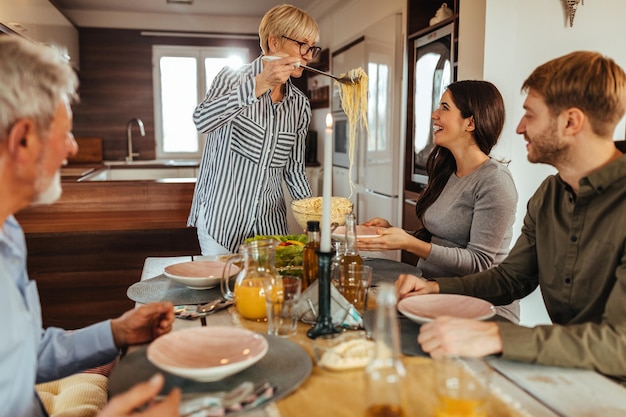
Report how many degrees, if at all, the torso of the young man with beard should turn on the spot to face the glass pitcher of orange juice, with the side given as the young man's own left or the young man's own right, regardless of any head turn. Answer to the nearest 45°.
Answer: approximately 45° to the young man's own right

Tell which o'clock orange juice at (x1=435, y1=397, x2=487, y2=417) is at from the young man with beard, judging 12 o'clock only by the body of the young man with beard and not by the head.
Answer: The orange juice is roughly at 11 o'clock from the young man with beard.

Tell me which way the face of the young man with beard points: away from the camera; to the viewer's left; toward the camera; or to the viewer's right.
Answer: to the viewer's left

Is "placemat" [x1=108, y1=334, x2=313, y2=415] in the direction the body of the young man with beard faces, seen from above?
yes

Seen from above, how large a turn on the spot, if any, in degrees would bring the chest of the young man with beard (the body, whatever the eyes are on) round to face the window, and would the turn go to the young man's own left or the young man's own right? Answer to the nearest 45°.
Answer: approximately 90° to the young man's own right

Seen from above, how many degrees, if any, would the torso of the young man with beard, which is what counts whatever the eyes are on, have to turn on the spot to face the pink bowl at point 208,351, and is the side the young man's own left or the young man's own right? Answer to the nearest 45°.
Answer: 0° — they already face it

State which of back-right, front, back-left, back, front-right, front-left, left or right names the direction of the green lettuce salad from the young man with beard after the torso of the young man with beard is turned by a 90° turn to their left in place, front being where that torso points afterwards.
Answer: back-right

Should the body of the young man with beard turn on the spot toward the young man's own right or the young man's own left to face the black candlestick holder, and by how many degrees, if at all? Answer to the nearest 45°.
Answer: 0° — they already face it

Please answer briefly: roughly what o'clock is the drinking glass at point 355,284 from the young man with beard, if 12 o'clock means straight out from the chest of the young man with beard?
The drinking glass is roughly at 1 o'clock from the young man with beard.

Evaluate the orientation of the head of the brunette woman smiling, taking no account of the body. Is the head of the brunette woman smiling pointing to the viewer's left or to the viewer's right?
to the viewer's left

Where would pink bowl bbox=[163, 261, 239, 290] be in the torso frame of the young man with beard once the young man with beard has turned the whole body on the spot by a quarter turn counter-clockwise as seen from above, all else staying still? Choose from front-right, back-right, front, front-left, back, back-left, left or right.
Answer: back-right

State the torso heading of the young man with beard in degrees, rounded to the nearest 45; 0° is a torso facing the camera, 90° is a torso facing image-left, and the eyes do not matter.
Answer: approximately 45°

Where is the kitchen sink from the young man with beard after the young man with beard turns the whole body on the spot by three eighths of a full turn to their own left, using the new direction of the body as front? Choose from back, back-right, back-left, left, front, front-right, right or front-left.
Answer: back-left

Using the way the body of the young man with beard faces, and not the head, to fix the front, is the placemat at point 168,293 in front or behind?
in front

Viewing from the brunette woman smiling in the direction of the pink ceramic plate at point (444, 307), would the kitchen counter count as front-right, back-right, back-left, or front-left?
back-right

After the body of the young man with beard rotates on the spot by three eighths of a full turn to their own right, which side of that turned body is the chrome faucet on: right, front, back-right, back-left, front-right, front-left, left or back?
front-left
